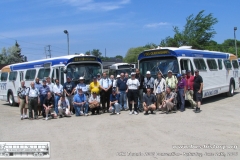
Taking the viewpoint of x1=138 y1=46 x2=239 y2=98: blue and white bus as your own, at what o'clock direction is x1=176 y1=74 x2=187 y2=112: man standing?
The man standing is roughly at 11 o'clock from the blue and white bus.

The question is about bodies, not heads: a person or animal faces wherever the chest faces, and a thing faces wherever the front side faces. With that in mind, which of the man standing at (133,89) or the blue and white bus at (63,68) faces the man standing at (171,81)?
the blue and white bus

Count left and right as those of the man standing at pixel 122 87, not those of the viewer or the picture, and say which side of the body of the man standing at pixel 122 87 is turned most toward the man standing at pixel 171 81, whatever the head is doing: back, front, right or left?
left

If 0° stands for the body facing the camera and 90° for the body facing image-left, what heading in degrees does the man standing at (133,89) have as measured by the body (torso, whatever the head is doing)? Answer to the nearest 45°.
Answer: approximately 0°

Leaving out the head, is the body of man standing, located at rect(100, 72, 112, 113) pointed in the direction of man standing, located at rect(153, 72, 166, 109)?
no

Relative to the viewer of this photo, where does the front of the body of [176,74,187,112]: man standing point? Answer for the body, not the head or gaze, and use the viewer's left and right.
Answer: facing the viewer and to the left of the viewer

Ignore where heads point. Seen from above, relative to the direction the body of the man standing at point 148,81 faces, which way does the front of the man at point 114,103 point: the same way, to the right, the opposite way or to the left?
the same way

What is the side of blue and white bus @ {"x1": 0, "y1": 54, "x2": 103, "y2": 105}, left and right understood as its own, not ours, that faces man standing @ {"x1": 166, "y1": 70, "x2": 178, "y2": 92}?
front

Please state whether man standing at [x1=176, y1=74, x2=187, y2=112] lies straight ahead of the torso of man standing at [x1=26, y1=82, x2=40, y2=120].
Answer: no

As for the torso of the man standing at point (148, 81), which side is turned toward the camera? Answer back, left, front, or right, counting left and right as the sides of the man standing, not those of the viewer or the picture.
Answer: front

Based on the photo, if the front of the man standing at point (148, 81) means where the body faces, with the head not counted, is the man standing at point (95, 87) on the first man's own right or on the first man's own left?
on the first man's own right

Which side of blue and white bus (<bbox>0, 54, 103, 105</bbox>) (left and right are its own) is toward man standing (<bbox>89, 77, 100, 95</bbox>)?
front

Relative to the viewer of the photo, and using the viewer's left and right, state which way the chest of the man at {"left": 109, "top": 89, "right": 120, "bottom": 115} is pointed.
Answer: facing the viewer

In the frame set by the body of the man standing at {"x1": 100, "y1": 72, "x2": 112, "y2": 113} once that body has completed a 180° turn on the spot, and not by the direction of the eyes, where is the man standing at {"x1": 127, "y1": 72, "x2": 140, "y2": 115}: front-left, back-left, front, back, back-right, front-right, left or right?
back-right
